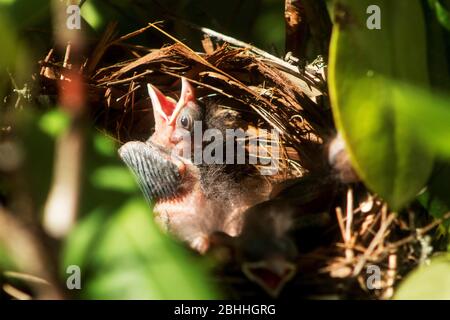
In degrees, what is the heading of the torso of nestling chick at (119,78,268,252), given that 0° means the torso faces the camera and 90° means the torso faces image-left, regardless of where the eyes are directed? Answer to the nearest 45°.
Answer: approximately 90°

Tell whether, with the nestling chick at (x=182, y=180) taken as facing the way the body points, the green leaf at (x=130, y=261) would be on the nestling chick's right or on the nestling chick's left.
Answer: on the nestling chick's left
